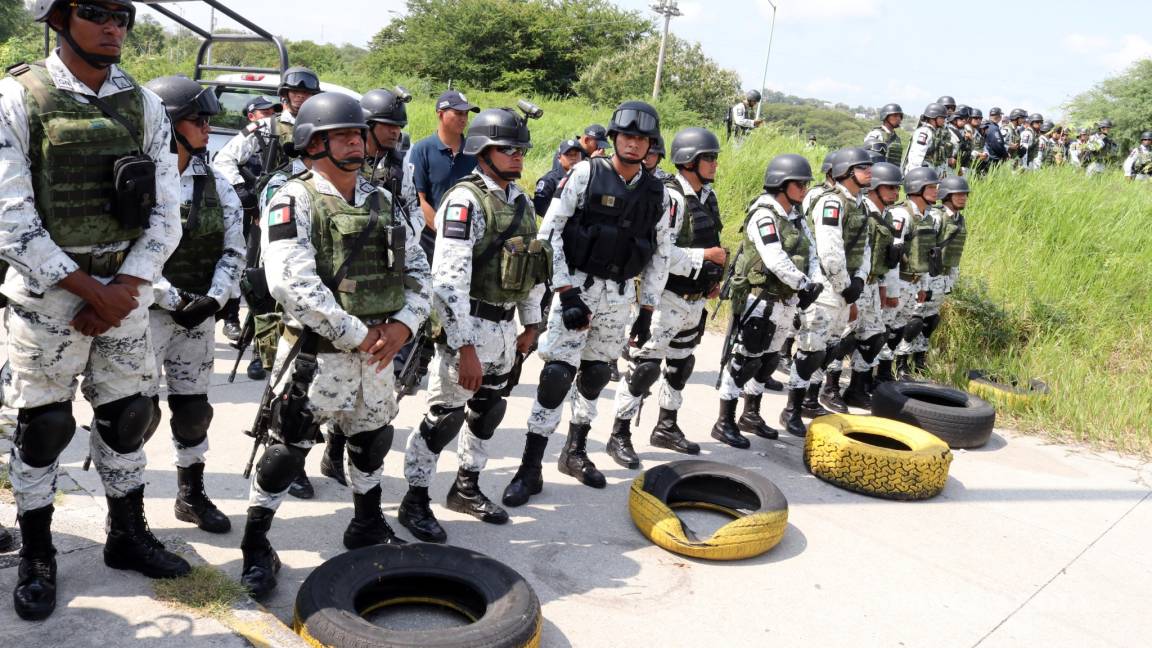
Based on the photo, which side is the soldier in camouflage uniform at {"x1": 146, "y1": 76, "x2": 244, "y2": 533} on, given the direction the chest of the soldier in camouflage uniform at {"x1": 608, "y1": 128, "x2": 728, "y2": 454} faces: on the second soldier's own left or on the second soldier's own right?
on the second soldier's own right

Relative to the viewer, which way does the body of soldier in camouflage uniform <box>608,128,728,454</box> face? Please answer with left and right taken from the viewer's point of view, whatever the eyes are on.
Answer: facing the viewer and to the right of the viewer

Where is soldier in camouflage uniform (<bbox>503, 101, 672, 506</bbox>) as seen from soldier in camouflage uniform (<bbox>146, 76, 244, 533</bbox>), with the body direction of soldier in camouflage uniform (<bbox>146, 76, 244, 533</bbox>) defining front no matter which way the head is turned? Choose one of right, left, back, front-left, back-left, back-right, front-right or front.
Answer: front-left

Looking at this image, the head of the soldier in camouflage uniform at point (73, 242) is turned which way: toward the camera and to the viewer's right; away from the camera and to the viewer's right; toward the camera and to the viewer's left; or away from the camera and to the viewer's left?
toward the camera and to the viewer's right

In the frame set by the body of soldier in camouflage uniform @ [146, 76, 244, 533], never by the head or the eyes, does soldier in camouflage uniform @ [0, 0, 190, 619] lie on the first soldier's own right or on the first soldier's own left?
on the first soldier's own right

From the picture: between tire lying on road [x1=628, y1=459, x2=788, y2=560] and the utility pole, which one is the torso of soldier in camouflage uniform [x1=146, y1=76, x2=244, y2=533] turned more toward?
the tire lying on road

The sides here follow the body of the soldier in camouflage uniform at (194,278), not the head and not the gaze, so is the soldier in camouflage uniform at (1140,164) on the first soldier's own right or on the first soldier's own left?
on the first soldier's own left
